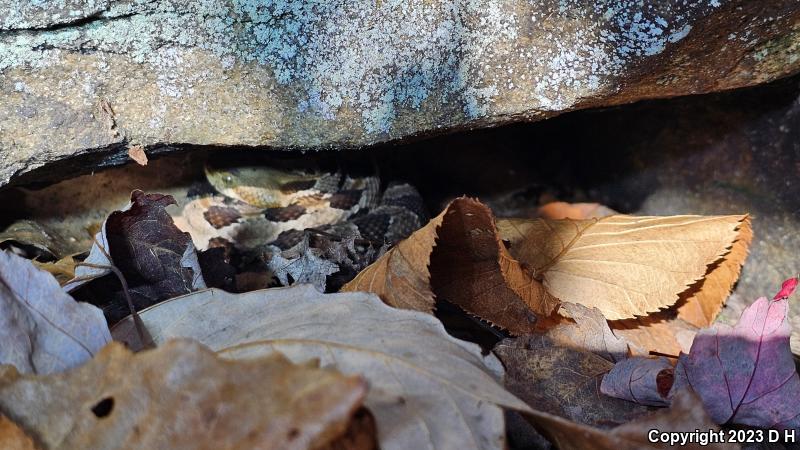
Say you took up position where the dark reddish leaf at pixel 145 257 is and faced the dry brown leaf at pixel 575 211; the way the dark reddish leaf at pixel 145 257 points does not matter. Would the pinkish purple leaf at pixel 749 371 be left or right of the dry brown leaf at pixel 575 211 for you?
right
